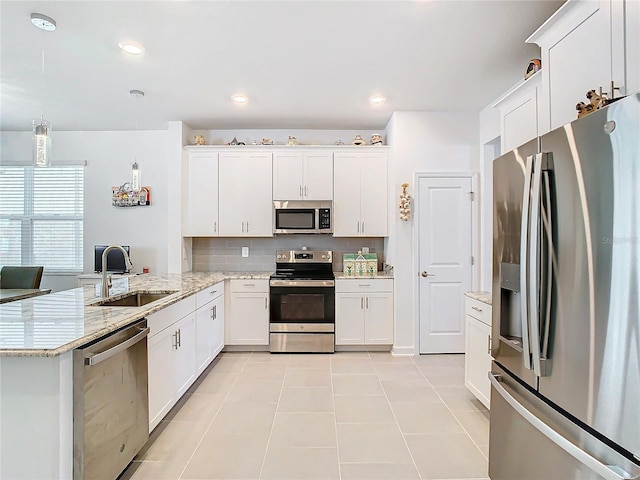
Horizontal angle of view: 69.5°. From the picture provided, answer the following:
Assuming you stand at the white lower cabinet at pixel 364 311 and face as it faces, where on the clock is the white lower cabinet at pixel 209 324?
the white lower cabinet at pixel 209 324 is roughly at 2 o'clock from the white lower cabinet at pixel 364 311.

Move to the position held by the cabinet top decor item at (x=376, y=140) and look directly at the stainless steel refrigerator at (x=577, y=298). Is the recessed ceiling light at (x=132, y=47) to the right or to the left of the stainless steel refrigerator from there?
right

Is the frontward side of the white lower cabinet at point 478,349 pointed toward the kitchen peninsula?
yes

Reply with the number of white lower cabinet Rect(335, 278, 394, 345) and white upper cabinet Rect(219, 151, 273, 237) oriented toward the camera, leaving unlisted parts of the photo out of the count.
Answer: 2

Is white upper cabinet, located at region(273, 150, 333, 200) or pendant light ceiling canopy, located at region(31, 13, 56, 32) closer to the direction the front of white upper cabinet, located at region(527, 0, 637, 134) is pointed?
the pendant light ceiling canopy

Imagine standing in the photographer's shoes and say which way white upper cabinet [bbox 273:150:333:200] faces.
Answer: facing the viewer

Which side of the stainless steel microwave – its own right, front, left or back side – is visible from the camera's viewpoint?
front

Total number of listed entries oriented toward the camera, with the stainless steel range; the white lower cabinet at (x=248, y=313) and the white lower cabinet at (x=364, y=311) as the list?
3

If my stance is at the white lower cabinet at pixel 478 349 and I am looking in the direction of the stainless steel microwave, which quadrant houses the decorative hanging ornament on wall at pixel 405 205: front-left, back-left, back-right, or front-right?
front-right

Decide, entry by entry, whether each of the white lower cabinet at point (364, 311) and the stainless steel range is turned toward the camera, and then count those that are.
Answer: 2

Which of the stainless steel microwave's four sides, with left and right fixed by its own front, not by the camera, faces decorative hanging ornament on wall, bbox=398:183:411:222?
left

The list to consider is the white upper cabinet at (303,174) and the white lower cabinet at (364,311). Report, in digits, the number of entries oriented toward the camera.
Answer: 2
